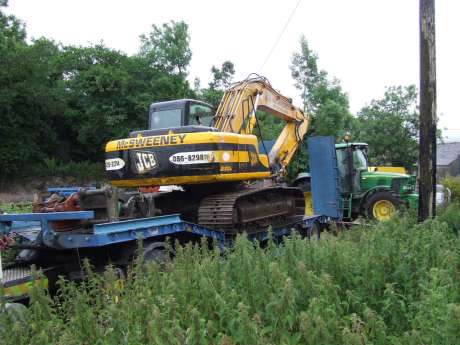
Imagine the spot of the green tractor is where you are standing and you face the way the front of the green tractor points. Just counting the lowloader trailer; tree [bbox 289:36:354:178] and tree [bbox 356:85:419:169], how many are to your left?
2

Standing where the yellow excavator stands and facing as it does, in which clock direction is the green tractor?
The green tractor is roughly at 12 o'clock from the yellow excavator.

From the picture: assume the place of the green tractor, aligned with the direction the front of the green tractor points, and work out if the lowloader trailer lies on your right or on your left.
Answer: on your right

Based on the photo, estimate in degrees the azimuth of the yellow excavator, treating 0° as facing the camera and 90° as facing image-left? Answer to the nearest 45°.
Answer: approximately 225°

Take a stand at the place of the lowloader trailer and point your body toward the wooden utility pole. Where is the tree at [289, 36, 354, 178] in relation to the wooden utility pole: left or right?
left

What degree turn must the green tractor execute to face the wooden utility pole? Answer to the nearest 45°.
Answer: approximately 90° to its right

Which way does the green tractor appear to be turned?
to the viewer's right

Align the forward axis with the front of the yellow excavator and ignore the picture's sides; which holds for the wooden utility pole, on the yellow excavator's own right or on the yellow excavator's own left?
on the yellow excavator's own right

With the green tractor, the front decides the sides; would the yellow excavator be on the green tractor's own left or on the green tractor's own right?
on the green tractor's own right
